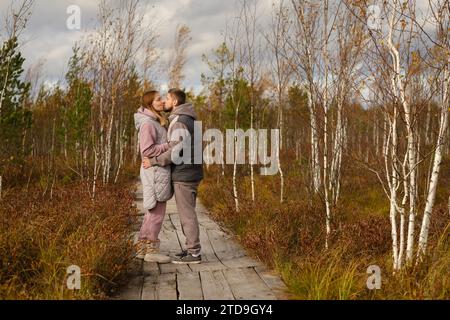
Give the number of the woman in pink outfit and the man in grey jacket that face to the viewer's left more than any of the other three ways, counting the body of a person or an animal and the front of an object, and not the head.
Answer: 1

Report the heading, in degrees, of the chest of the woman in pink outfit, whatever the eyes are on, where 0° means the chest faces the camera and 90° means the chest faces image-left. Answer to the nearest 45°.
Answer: approximately 270°

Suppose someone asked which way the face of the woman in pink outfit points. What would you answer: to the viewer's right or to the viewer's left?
to the viewer's right

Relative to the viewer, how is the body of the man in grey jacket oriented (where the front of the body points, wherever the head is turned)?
to the viewer's left

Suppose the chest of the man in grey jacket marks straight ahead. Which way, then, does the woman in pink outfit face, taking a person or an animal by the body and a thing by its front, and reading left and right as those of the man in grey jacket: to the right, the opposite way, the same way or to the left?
the opposite way

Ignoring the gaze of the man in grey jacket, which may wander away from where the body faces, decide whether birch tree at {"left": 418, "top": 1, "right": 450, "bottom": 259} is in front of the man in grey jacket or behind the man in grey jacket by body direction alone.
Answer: behind
